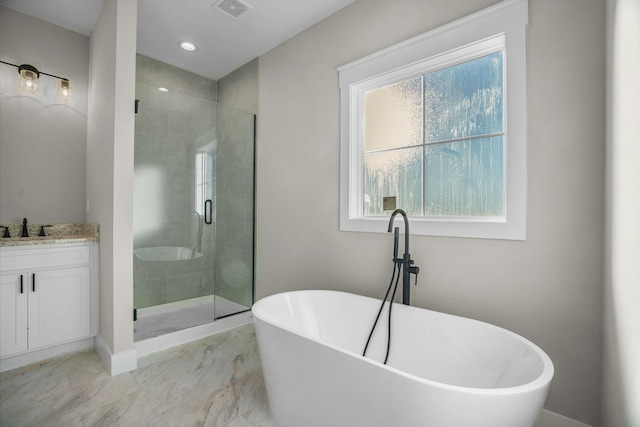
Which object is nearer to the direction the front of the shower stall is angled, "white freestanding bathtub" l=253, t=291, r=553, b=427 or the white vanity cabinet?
the white freestanding bathtub

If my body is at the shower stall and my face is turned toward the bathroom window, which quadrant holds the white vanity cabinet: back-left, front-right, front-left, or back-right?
back-right

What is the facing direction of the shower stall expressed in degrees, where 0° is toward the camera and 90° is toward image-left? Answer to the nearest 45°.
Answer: approximately 315°

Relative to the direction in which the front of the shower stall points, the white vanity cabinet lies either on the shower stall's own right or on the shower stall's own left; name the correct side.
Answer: on the shower stall's own right

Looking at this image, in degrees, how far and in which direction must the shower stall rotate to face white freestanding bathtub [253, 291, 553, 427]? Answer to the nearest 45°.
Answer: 0° — it already faces it
